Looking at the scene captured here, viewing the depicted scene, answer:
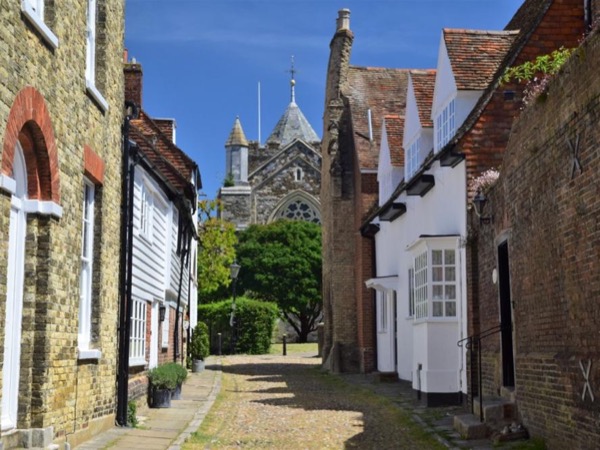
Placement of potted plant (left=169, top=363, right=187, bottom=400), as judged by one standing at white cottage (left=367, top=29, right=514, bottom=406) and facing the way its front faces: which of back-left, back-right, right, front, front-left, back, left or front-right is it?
front

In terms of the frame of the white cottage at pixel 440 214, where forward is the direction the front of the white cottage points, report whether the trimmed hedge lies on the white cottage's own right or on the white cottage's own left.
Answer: on the white cottage's own right

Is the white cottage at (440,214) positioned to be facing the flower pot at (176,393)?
yes

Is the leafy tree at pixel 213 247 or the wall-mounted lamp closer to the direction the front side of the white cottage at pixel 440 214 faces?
the leafy tree

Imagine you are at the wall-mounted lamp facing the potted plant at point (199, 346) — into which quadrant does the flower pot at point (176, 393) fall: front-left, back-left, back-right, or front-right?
front-left

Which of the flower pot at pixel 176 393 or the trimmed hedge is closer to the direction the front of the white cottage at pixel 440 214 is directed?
the flower pot

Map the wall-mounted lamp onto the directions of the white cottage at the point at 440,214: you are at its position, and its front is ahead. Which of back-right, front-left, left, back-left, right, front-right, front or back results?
left

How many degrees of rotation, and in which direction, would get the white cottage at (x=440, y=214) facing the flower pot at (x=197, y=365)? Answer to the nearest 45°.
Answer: approximately 45° to its right

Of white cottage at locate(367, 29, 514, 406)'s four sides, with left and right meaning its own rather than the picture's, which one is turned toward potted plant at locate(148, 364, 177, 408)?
front

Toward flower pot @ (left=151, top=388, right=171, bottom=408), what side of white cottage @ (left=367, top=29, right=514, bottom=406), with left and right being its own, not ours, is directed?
front

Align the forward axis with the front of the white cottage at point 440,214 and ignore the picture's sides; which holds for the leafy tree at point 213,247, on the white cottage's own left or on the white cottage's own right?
on the white cottage's own right

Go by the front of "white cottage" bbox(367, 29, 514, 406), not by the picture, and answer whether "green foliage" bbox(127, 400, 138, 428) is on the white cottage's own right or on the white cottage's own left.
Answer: on the white cottage's own left

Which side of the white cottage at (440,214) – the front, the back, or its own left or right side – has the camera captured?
left
